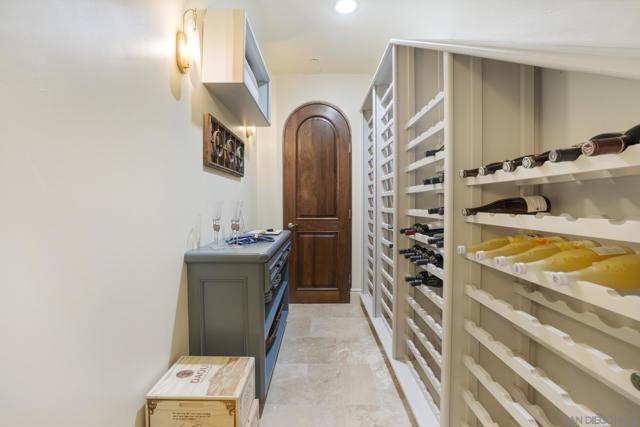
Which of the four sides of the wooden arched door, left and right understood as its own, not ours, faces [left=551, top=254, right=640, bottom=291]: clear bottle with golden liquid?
front

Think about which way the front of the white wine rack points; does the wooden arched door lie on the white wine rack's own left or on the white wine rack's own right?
on the white wine rack's own right

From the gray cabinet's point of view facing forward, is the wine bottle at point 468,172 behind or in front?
in front

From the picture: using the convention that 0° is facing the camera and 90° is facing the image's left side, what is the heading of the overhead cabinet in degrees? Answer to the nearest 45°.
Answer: approximately 270°

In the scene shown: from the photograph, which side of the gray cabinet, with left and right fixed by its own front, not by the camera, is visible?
right

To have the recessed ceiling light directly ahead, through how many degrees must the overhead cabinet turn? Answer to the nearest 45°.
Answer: approximately 45° to its left

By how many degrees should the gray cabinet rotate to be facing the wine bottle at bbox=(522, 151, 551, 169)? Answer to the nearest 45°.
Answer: approximately 45° to its right

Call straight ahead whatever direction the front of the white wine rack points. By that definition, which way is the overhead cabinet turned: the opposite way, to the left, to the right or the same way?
the opposite way

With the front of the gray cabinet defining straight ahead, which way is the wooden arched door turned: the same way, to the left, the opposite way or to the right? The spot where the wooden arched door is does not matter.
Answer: to the right

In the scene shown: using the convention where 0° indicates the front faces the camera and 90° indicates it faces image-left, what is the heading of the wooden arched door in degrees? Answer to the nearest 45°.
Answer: approximately 0°

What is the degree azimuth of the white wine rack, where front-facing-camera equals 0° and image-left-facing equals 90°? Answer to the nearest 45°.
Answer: approximately 45°

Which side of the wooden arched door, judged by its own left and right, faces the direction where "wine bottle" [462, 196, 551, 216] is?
front

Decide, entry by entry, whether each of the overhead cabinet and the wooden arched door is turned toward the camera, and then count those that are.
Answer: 1

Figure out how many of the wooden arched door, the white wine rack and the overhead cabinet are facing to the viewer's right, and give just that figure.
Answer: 1

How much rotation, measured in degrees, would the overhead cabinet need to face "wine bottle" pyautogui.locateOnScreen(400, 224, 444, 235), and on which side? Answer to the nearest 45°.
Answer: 0° — it already faces it
